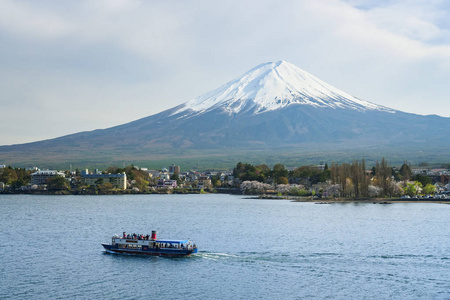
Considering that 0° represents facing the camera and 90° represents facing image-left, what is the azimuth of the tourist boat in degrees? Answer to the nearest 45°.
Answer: approximately 90°
